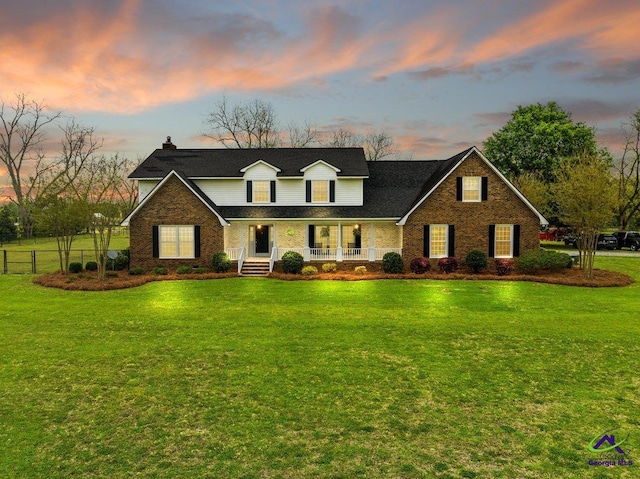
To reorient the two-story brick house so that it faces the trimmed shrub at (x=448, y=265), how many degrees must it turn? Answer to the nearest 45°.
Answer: approximately 90° to its left

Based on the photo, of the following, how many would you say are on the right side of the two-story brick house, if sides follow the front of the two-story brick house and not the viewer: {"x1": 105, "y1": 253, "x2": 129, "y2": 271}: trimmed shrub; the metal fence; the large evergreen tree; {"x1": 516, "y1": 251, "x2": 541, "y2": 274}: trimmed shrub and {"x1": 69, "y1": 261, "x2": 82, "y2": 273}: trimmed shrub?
3

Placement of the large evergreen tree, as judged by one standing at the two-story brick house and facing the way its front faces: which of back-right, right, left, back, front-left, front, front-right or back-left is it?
back-left

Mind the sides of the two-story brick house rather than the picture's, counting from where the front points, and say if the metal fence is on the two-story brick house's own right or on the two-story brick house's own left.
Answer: on the two-story brick house's own right

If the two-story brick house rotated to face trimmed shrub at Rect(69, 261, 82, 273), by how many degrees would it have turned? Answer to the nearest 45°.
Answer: approximately 90° to its right

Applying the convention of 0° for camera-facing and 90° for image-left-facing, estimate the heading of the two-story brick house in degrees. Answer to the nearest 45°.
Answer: approximately 0°

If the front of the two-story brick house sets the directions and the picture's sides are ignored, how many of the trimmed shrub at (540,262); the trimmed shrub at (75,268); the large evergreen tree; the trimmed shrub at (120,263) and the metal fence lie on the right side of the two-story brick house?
3

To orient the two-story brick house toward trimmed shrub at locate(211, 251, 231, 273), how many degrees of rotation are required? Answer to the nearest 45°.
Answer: approximately 45° to its right

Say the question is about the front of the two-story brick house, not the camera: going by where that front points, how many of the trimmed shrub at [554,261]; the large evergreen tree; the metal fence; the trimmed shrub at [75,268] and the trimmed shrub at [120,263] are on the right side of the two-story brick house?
3

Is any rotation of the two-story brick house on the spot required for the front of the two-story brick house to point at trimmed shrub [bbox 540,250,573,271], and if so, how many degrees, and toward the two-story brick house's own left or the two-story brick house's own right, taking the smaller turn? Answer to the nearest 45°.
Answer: approximately 90° to the two-story brick house's own left

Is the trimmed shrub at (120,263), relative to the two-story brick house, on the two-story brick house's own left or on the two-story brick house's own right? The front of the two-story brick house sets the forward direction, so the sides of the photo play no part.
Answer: on the two-story brick house's own right
